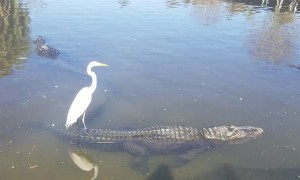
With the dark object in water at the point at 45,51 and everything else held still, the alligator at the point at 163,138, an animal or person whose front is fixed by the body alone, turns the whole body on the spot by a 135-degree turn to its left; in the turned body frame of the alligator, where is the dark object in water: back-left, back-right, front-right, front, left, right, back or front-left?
front

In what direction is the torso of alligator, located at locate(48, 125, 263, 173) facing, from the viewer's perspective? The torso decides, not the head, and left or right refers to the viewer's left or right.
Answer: facing to the right of the viewer
